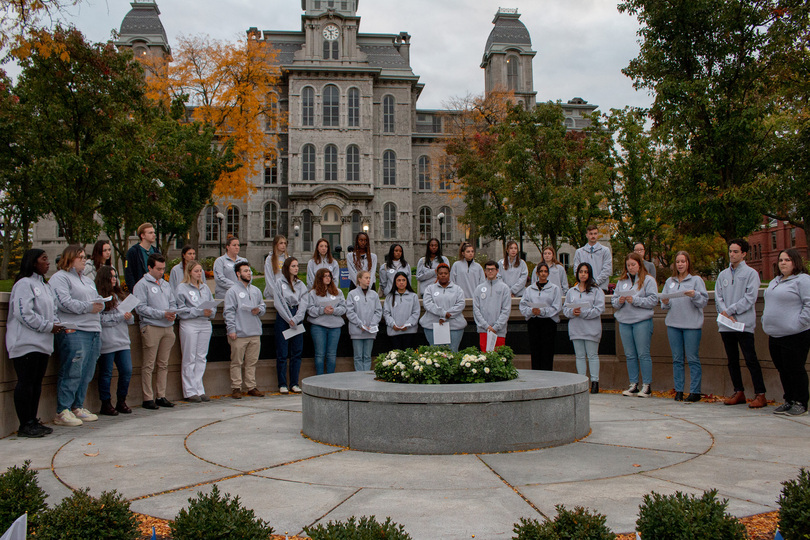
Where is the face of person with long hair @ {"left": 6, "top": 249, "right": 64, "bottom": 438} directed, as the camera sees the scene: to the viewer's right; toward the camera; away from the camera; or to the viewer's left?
to the viewer's right

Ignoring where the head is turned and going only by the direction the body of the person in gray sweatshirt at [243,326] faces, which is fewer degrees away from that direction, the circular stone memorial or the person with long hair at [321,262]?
the circular stone memorial

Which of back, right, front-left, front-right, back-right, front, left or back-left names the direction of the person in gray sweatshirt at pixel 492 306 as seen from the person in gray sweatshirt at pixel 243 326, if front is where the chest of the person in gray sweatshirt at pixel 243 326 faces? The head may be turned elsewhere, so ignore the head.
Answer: front-left

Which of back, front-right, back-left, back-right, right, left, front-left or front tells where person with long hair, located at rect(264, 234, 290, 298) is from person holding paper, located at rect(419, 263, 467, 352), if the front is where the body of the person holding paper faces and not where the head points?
right

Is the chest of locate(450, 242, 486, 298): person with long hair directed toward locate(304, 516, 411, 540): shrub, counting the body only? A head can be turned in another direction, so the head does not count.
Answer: yes

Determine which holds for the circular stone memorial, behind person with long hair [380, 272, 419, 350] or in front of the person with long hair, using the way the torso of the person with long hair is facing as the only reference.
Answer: in front

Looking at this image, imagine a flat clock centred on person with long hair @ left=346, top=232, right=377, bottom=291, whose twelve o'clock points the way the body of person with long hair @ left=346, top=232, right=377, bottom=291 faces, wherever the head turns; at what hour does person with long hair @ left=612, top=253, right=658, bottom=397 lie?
person with long hair @ left=612, top=253, right=658, bottom=397 is roughly at 10 o'clock from person with long hair @ left=346, top=232, right=377, bottom=291.

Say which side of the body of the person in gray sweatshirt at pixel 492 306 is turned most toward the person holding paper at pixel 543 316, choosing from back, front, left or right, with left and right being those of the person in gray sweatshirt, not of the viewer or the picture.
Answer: left

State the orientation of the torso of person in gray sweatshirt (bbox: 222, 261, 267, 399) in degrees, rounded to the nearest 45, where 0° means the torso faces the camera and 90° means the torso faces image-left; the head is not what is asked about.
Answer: approximately 315°

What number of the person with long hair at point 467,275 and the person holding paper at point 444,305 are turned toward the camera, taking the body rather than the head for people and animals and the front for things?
2

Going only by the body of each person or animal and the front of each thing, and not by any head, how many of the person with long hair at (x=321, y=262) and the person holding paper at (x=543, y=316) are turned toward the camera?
2
